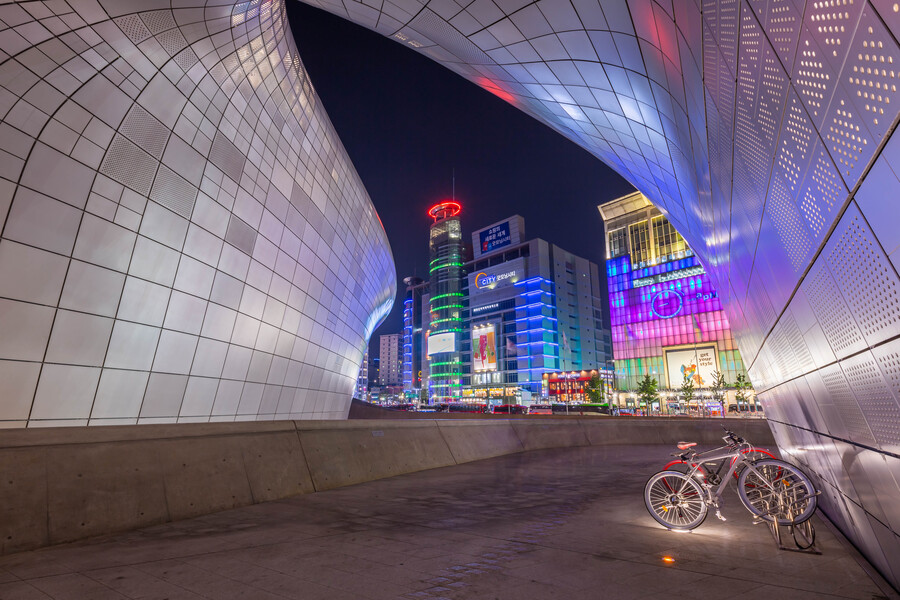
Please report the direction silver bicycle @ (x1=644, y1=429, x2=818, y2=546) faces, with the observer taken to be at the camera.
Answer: facing to the right of the viewer

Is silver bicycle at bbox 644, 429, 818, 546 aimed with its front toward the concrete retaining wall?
no

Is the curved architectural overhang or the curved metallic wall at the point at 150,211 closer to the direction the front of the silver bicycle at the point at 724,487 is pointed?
the curved architectural overhang

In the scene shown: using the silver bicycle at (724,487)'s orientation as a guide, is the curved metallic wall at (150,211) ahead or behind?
behind
